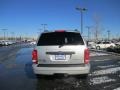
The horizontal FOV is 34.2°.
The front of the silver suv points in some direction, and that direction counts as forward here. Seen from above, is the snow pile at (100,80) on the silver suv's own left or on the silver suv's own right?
on the silver suv's own right

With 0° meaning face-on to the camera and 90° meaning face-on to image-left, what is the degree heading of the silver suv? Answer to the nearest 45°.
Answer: approximately 180°
